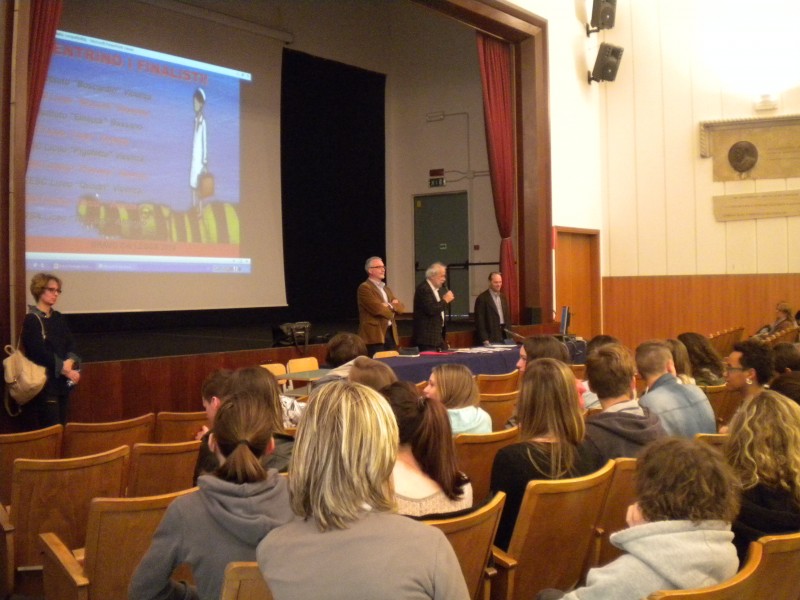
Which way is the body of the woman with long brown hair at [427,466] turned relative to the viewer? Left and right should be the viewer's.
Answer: facing away from the viewer and to the left of the viewer

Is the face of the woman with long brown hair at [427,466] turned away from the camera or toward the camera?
away from the camera

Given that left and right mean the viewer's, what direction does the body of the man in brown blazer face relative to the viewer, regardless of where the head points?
facing the viewer and to the right of the viewer

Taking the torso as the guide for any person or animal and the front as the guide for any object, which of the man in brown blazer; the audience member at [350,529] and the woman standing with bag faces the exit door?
the audience member

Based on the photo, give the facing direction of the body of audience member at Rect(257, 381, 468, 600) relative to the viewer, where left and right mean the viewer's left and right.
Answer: facing away from the viewer

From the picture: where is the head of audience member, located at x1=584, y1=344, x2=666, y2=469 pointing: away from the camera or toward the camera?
away from the camera

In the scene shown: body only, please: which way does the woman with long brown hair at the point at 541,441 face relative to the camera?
away from the camera

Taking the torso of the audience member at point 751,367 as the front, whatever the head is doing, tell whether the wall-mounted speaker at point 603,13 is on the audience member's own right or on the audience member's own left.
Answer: on the audience member's own right

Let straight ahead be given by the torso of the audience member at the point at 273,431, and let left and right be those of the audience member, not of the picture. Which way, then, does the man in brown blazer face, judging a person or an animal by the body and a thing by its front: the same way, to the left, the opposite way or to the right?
the opposite way

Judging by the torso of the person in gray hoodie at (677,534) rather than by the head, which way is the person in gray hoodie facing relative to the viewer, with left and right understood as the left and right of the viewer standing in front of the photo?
facing away from the viewer and to the left of the viewer

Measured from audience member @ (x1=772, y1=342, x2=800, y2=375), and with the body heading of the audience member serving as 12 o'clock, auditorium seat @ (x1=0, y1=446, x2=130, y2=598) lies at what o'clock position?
The auditorium seat is roughly at 9 o'clock from the audience member.

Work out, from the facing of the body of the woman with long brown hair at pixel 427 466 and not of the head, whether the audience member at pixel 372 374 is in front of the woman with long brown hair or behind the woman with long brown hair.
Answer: in front

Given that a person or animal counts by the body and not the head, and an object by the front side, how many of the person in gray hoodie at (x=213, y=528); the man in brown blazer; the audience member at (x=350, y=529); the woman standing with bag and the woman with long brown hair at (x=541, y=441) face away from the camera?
3
